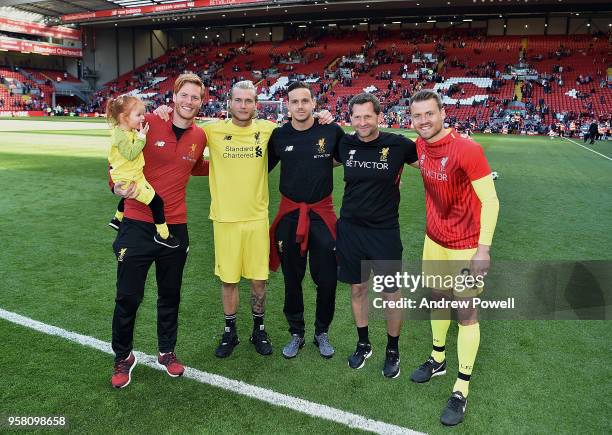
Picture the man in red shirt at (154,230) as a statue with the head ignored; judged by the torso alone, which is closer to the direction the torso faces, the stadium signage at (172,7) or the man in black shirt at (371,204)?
the man in black shirt

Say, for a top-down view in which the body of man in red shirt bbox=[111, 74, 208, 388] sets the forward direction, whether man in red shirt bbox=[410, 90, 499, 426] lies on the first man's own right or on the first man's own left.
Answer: on the first man's own left

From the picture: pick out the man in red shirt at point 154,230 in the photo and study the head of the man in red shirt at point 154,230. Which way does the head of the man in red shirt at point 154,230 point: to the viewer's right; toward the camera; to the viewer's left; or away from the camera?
toward the camera

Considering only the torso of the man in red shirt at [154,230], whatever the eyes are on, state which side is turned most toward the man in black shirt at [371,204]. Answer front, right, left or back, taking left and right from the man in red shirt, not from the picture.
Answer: left

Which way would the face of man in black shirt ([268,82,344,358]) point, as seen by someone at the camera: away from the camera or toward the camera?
toward the camera

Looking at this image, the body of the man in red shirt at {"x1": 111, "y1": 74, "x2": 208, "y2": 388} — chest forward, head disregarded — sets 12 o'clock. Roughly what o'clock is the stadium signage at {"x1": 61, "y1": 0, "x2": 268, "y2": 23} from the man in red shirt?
The stadium signage is roughly at 6 o'clock from the man in red shirt.

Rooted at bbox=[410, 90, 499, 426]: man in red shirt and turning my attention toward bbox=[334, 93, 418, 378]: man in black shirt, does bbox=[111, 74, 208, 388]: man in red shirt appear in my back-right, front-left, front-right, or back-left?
front-left

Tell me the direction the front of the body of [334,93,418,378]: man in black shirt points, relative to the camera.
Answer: toward the camera

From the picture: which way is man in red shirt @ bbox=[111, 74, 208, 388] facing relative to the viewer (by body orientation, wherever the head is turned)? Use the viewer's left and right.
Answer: facing the viewer

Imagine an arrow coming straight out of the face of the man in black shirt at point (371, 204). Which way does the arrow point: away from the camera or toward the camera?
toward the camera

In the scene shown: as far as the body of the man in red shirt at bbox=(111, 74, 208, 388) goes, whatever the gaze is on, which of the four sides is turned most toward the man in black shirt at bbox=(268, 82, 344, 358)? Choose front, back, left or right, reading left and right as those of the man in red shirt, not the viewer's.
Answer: left

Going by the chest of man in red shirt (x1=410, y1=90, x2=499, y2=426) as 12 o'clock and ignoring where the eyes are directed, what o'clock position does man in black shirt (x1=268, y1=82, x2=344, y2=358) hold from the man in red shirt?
The man in black shirt is roughly at 2 o'clock from the man in red shirt.
